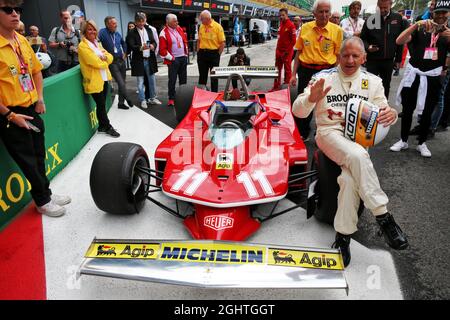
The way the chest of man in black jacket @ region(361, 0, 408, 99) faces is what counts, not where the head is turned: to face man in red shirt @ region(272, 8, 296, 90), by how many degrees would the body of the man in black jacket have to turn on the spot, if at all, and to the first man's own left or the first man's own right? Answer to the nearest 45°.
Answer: approximately 135° to the first man's own right

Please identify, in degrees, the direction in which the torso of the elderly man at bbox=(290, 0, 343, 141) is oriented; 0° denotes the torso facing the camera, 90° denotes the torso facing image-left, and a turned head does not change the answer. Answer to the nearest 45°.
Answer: approximately 0°

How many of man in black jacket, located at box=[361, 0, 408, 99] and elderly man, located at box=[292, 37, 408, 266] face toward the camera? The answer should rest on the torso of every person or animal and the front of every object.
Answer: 2

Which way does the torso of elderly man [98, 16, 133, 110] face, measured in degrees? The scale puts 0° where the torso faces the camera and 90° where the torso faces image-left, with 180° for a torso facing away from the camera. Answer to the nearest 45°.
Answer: approximately 315°

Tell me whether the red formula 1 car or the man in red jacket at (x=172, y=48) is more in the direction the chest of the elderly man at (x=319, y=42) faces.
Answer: the red formula 1 car

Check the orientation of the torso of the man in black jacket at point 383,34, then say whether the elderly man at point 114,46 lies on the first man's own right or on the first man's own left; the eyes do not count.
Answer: on the first man's own right

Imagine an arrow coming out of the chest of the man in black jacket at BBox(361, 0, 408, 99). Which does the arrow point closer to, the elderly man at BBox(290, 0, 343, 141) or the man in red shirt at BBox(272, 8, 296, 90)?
the elderly man
